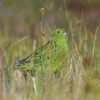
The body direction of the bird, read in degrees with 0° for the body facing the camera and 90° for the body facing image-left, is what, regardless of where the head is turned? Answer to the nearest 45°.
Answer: approximately 270°
